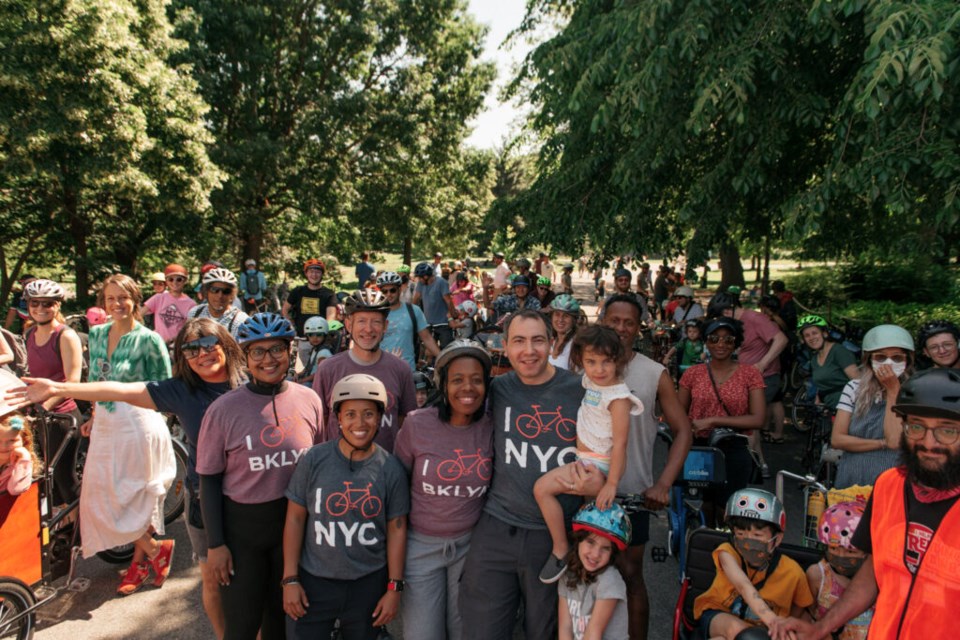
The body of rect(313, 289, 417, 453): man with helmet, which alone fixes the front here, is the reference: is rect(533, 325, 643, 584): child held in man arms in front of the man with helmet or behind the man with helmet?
in front

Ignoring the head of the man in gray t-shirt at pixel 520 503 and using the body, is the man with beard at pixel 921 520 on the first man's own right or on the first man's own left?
on the first man's own left

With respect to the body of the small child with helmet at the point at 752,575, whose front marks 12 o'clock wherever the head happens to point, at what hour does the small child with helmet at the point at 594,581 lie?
the small child with helmet at the point at 594,581 is roughly at 2 o'clock from the small child with helmet at the point at 752,575.

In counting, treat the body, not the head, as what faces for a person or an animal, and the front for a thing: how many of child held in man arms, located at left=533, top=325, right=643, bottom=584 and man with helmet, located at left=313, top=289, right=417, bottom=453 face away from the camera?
0
